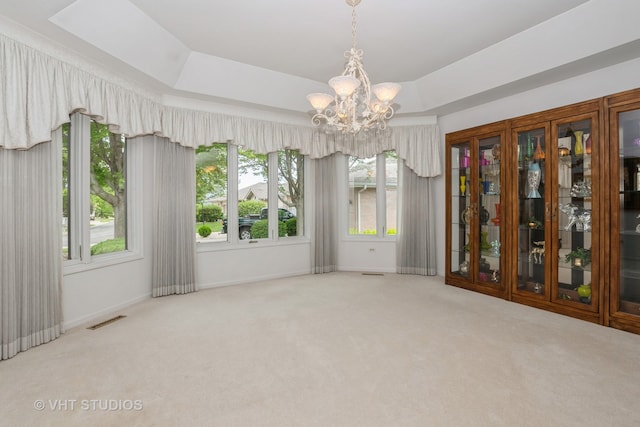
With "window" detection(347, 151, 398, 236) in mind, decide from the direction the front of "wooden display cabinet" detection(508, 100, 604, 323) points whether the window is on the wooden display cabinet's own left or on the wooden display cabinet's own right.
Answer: on the wooden display cabinet's own right

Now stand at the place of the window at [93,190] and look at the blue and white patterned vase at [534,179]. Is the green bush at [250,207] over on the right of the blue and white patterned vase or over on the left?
left

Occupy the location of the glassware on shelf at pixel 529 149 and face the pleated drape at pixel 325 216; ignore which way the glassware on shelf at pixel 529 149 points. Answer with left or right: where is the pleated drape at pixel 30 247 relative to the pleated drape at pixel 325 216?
left

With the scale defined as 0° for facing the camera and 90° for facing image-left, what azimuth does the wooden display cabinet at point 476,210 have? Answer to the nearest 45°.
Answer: approximately 45°

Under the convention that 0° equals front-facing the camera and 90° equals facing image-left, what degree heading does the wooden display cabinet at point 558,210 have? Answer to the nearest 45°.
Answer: approximately 45°

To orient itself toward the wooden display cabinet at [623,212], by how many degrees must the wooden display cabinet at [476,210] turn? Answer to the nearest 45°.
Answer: approximately 90° to its left

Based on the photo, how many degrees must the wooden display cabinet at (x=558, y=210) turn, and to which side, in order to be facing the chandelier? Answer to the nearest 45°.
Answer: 0° — it already faces it

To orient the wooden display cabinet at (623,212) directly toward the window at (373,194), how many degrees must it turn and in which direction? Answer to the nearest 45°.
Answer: approximately 45° to its right

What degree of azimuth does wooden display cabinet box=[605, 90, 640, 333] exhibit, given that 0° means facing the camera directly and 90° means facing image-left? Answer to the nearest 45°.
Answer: approximately 45°
